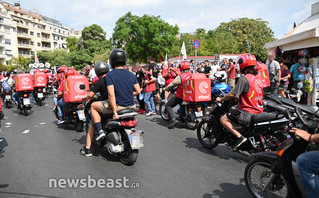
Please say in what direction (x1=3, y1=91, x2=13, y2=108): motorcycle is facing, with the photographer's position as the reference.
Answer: facing away from the viewer

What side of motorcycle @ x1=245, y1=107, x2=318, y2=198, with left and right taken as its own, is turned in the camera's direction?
left

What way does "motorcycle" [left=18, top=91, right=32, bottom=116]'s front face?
away from the camera

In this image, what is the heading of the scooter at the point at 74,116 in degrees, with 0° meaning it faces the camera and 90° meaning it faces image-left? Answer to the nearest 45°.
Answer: approximately 135°

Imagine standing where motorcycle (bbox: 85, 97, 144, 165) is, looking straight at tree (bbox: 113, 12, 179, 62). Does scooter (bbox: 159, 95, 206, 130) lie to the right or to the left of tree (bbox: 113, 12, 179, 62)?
right

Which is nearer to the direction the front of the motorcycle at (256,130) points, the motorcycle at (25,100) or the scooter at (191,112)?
the motorcycle

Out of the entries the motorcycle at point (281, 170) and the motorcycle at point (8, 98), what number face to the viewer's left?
1

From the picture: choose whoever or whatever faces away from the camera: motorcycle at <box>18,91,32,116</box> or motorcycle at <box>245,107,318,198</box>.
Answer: motorcycle at <box>18,91,32,116</box>

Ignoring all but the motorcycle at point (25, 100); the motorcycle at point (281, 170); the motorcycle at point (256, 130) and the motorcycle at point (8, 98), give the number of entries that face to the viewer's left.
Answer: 2
